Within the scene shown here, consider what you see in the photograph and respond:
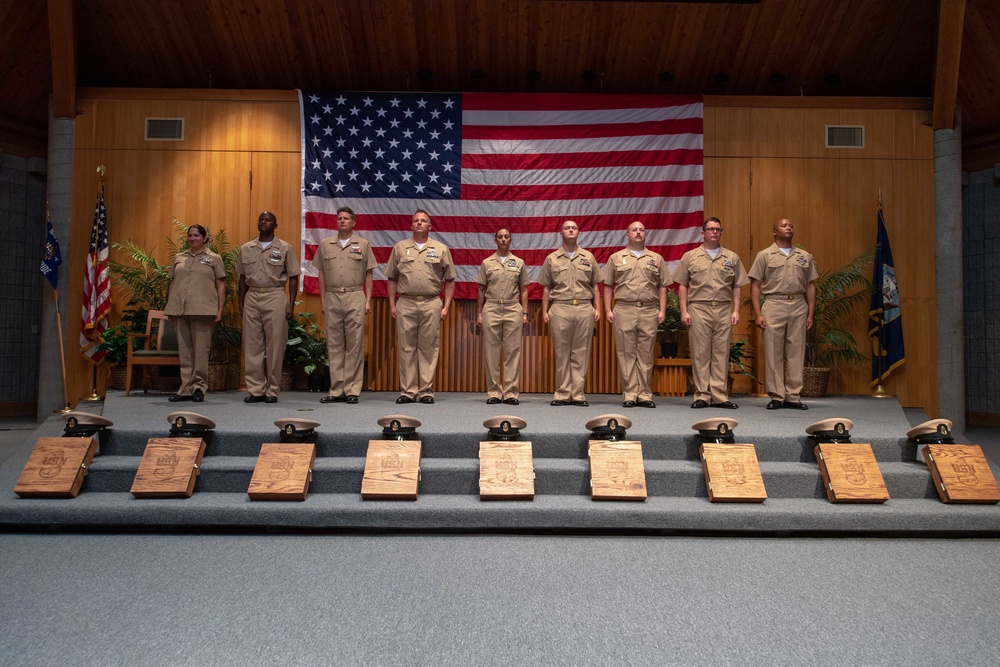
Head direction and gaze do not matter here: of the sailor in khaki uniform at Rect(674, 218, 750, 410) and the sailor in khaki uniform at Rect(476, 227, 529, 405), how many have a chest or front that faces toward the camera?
2

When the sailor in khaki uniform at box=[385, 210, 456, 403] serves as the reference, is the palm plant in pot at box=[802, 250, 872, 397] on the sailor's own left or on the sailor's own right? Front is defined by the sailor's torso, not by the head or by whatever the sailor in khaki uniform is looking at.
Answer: on the sailor's own left

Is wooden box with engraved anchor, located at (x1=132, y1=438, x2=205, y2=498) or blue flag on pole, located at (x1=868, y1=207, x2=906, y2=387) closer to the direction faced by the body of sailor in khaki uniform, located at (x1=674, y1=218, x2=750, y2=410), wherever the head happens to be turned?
the wooden box with engraved anchor

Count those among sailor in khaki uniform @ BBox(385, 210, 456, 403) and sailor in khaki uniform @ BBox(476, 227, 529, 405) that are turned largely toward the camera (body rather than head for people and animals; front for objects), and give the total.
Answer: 2

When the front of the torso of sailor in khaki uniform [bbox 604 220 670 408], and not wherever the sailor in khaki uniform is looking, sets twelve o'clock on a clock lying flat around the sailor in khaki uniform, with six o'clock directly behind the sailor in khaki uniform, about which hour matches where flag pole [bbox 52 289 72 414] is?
The flag pole is roughly at 3 o'clock from the sailor in khaki uniform.

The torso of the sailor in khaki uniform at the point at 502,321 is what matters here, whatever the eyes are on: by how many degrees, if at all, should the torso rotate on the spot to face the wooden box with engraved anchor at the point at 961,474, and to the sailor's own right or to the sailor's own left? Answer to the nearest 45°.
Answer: approximately 45° to the sailor's own left
